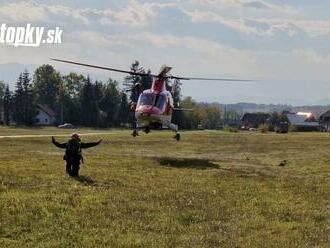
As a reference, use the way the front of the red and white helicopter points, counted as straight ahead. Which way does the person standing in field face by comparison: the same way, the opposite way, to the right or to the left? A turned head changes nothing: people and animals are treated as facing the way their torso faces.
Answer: the opposite way

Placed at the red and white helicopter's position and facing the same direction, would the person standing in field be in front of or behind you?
in front

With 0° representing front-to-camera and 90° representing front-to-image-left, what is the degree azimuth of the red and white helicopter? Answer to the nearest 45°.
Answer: approximately 0°

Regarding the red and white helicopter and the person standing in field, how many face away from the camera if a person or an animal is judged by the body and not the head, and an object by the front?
1

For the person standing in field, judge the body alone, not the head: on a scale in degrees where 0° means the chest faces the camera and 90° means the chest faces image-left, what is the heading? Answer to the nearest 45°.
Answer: approximately 180°

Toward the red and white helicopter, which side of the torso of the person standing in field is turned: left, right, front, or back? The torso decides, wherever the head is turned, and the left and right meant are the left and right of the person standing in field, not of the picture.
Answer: front
